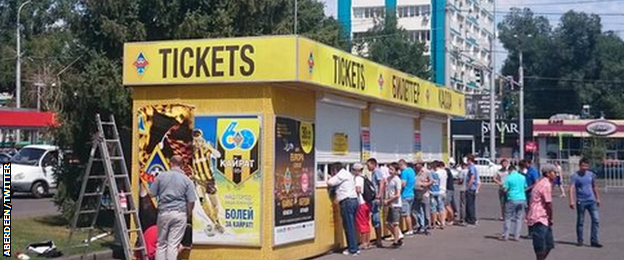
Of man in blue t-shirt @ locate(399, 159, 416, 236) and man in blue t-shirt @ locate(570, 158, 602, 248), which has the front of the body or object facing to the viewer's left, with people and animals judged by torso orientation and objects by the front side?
man in blue t-shirt @ locate(399, 159, 416, 236)

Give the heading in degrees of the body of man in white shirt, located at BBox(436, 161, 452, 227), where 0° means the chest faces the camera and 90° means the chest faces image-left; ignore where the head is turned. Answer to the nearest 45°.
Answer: approximately 90°

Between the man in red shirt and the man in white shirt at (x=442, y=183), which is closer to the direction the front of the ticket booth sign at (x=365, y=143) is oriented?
the man in red shirt

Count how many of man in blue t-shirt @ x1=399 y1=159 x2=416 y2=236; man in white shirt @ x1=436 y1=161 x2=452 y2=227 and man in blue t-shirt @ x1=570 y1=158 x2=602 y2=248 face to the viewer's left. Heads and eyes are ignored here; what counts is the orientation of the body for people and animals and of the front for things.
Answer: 2

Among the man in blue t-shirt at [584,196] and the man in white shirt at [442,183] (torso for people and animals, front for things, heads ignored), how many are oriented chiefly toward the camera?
1

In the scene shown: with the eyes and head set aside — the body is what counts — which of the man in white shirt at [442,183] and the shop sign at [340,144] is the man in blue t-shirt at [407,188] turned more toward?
the shop sign

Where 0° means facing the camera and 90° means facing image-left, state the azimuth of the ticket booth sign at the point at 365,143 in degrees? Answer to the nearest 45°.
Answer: approximately 315°

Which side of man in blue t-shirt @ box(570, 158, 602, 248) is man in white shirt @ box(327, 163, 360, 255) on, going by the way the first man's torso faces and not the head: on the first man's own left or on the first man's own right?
on the first man's own right

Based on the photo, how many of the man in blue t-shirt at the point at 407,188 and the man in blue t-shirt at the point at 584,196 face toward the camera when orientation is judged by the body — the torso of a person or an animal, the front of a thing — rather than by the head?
1

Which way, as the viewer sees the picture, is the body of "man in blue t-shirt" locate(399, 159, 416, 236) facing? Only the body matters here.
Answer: to the viewer's left

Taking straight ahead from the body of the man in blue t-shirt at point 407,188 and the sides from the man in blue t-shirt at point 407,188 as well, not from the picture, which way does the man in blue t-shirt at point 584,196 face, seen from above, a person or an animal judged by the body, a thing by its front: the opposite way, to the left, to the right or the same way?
to the left

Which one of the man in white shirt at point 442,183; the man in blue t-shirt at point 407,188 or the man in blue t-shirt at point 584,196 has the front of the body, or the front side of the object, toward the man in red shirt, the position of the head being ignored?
the man in blue t-shirt at point 584,196
